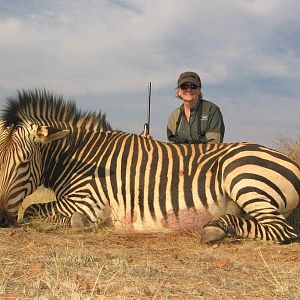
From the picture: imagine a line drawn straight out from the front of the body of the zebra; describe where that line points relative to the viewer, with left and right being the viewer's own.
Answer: facing to the left of the viewer
